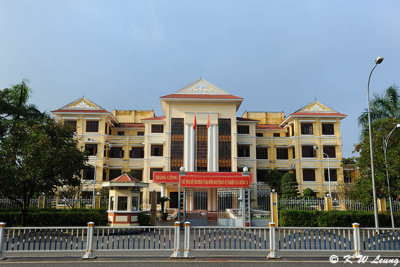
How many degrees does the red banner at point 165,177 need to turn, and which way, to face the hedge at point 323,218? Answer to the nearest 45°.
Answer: approximately 45° to its left

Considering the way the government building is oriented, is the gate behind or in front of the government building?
in front

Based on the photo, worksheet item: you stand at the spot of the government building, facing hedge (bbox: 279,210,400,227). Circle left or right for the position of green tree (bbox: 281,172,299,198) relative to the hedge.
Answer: left

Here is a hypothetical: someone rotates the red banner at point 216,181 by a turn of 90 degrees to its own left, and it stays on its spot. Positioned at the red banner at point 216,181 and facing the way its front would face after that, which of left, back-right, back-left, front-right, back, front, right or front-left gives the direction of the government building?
left

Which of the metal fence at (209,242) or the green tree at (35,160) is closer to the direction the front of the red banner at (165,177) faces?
the metal fence

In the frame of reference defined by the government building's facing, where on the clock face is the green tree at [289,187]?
The green tree is roughly at 10 o'clock from the government building.

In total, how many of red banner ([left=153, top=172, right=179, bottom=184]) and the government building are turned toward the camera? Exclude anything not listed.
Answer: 2

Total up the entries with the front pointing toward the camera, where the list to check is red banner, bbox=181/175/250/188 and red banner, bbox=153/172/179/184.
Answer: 2

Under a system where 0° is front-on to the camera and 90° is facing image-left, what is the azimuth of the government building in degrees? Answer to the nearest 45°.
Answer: approximately 0°
